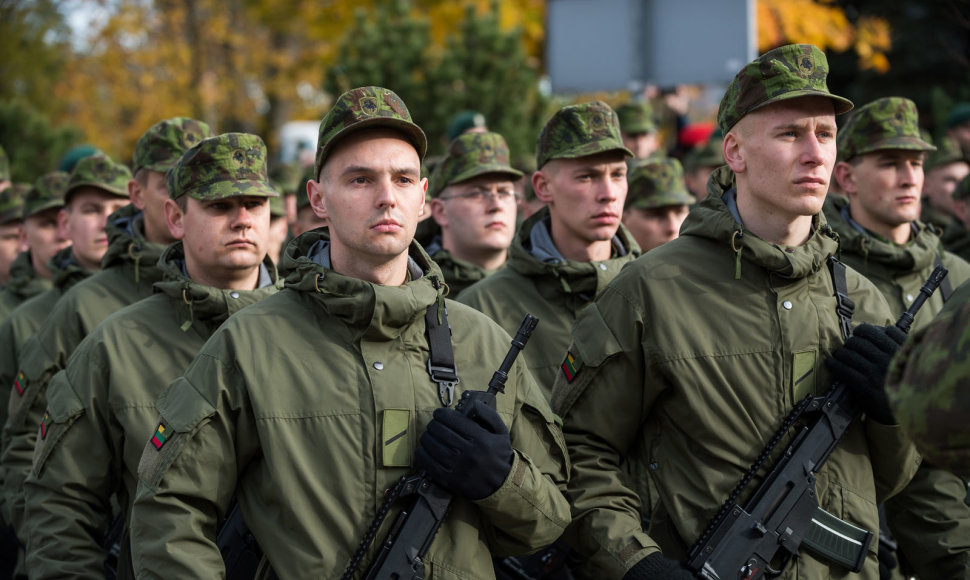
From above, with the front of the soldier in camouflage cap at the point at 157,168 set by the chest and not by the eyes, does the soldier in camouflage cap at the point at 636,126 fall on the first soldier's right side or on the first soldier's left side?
on the first soldier's left side

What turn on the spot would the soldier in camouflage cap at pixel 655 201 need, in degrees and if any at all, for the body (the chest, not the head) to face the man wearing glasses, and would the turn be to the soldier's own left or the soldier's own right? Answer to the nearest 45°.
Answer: approximately 90° to the soldier's own right

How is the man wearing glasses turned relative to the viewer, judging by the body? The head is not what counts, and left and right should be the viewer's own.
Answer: facing the viewer and to the right of the viewer

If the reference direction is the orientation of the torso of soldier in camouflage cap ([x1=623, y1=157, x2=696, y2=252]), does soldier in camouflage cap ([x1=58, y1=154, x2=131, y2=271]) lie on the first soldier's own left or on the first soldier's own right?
on the first soldier's own right

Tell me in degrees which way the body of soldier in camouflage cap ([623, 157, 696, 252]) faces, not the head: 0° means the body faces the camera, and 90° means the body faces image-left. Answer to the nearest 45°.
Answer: approximately 315°

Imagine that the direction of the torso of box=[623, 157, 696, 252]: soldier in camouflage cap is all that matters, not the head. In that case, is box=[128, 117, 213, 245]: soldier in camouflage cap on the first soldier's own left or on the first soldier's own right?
on the first soldier's own right

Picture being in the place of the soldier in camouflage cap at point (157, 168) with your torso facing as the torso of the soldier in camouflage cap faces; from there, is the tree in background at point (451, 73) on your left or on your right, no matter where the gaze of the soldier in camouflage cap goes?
on your left

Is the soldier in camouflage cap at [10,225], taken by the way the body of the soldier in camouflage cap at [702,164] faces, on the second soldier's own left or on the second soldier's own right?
on the second soldier's own right

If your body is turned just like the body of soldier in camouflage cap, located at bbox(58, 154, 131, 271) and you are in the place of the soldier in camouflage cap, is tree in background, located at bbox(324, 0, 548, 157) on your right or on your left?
on your left
